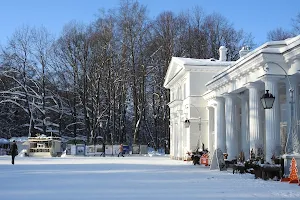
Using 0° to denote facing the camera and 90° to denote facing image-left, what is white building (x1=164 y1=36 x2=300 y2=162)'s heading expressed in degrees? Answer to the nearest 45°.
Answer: approximately 45°

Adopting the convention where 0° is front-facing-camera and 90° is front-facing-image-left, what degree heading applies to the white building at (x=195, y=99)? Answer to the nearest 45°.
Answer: approximately 45°
